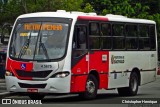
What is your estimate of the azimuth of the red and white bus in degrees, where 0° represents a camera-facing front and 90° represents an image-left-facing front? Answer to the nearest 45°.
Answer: approximately 45°
